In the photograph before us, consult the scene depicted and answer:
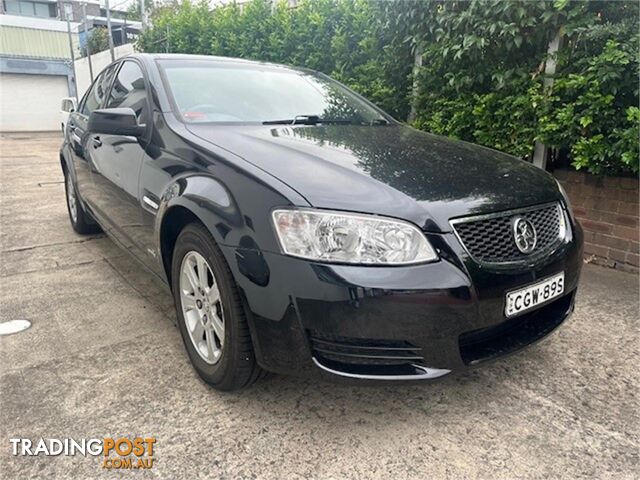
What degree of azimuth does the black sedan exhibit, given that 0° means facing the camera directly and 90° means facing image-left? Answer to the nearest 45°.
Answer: approximately 315°

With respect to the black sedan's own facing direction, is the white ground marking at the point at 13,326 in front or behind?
behind

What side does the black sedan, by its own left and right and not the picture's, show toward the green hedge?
left
